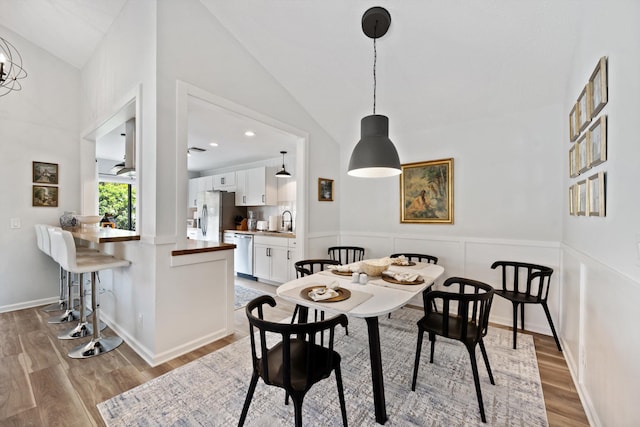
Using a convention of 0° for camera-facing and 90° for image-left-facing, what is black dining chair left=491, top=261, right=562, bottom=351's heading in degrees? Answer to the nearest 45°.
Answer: approximately 45°

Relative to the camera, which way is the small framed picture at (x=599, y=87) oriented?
to the viewer's left

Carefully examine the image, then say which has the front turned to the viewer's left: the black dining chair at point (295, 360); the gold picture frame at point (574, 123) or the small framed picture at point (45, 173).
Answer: the gold picture frame

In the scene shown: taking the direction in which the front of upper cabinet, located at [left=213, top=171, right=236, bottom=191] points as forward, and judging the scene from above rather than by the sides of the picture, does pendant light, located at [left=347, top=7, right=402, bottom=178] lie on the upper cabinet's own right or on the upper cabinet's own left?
on the upper cabinet's own left

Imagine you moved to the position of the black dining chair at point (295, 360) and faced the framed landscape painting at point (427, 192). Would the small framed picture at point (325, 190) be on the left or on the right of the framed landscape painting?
left

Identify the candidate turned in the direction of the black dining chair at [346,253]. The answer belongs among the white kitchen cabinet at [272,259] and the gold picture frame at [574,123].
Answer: the gold picture frame

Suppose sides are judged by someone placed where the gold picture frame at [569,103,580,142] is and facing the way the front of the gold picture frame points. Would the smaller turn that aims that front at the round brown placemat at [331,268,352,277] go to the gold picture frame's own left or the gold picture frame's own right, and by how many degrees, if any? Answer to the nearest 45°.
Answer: approximately 45° to the gold picture frame's own left

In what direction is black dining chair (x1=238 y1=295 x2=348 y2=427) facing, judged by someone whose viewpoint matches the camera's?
facing away from the viewer and to the right of the viewer

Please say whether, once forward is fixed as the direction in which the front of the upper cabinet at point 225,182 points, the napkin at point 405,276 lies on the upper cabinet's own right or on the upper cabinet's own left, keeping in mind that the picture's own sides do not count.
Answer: on the upper cabinet's own left

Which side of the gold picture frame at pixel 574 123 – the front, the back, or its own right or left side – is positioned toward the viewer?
left

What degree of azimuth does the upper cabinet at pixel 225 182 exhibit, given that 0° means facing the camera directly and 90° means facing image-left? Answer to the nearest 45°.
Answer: approximately 45°

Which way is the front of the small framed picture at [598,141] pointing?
to the viewer's left
